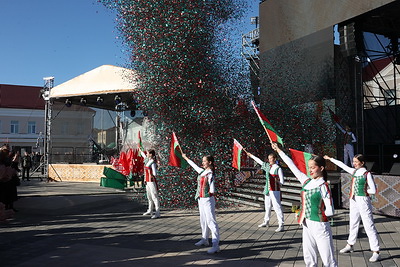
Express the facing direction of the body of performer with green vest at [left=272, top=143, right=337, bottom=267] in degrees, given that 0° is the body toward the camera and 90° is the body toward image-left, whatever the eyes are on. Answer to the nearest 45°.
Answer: approximately 45°

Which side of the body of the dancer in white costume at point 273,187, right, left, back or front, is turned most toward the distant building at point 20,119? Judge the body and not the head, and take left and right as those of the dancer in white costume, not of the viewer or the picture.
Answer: right

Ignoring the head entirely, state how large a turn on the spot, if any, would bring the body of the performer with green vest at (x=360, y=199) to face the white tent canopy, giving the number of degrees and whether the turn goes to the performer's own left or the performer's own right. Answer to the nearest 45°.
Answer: approximately 90° to the performer's own right

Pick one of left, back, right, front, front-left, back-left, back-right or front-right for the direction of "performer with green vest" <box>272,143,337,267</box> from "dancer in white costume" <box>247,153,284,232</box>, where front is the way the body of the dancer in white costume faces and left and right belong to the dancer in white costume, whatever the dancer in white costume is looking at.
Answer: front-left

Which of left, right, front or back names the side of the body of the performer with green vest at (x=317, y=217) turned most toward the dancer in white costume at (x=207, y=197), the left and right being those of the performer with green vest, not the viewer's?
right
